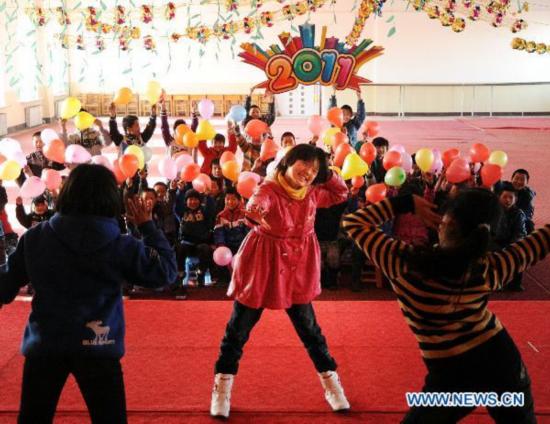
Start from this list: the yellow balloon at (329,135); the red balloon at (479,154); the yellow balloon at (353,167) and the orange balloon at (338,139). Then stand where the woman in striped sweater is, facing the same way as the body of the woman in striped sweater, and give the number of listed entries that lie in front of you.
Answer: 4

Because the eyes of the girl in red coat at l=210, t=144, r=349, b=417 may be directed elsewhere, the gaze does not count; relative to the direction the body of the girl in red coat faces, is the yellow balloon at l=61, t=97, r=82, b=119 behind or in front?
behind

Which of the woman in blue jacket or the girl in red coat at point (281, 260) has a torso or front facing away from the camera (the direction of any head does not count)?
the woman in blue jacket

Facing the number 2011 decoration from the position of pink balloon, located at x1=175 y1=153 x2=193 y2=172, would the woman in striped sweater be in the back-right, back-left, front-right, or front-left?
back-right

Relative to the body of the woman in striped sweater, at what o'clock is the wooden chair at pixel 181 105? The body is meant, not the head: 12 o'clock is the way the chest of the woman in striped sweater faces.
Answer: The wooden chair is roughly at 11 o'clock from the woman in striped sweater.

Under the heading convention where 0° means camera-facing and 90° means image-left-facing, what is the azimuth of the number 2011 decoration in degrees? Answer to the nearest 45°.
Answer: approximately 0°

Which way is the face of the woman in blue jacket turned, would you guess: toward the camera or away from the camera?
away from the camera

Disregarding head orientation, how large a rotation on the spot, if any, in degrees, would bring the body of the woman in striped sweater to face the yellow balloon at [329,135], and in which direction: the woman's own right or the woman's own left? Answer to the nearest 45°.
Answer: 0° — they already face it

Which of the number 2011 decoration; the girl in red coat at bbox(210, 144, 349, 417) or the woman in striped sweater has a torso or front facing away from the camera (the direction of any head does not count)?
the woman in striped sweater

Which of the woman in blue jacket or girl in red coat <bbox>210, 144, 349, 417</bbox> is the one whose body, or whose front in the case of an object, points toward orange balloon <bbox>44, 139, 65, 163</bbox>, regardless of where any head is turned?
the woman in blue jacket

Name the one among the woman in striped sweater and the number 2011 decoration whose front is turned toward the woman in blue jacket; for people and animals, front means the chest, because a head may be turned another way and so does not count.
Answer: the number 2011 decoration

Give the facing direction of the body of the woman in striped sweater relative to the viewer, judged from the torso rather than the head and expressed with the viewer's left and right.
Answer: facing away from the viewer

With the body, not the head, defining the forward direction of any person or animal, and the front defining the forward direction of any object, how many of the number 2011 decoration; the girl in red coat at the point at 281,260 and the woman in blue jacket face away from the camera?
1

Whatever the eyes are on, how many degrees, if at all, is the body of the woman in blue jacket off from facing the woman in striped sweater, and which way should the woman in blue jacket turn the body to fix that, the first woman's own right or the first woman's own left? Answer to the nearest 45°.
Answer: approximately 90° to the first woman's own right

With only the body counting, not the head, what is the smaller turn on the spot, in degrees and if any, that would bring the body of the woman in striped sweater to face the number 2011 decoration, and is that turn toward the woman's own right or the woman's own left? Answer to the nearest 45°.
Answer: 0° — they already face it

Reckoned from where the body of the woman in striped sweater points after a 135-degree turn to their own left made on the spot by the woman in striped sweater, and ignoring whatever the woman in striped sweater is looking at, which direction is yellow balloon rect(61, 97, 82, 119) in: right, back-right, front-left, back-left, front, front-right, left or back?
right

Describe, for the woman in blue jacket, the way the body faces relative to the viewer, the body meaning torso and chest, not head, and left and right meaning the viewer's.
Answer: facing away from the viewer

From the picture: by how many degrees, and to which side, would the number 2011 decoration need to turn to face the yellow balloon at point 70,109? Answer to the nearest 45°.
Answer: approximately 45° to its right

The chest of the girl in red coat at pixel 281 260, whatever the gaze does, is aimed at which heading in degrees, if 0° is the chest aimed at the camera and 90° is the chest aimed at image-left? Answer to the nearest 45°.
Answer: approximately 0°
